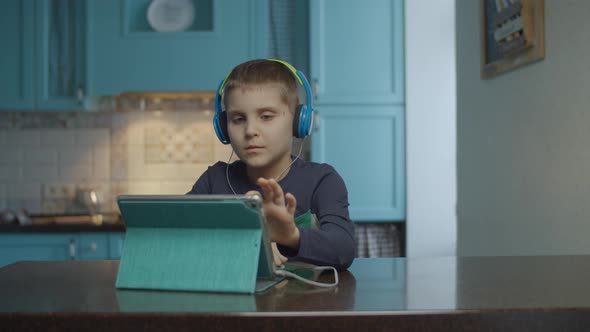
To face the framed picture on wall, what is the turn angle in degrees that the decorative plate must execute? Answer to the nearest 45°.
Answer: approximately 45° to its left

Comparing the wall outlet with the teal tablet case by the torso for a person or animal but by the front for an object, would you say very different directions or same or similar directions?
very different directions

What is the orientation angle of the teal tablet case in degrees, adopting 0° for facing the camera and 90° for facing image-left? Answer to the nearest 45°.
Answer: approximately 180°

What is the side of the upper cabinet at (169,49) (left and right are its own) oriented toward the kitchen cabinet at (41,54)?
right

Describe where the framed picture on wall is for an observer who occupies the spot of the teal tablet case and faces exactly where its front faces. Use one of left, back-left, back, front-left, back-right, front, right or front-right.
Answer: front-right

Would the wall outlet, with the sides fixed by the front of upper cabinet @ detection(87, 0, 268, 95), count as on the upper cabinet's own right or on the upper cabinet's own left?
on the upper cabinet's own right

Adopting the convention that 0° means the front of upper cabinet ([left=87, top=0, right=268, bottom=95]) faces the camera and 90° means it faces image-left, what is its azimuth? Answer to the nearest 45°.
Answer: approximately 0°

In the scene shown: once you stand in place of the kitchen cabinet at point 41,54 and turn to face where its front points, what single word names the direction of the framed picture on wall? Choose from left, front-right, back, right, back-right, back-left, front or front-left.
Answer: front-left

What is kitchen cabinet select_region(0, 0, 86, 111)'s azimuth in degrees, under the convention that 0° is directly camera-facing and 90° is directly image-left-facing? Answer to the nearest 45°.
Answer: approximately 0°
